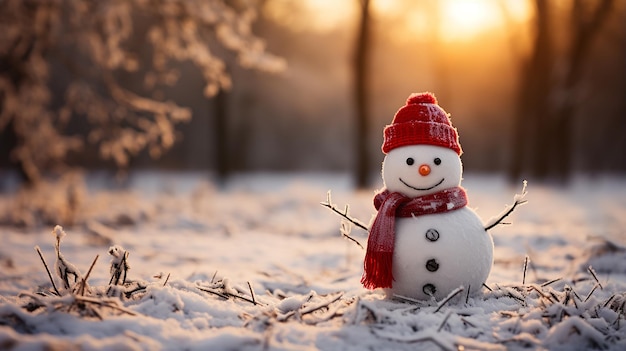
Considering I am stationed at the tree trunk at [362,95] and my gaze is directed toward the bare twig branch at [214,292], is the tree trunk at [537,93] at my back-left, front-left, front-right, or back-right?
back-left

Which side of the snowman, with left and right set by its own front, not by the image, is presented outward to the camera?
front

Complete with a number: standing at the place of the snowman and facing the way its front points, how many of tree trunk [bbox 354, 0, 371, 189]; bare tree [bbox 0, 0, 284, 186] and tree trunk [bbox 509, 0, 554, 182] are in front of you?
0

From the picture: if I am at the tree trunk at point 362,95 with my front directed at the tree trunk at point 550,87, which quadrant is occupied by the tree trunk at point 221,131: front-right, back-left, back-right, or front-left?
back-left

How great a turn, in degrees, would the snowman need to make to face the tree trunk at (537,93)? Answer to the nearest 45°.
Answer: approximately 180°

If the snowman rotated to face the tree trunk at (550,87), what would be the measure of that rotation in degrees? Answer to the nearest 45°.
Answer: approximately 180°

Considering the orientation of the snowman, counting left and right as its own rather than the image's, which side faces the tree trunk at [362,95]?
back

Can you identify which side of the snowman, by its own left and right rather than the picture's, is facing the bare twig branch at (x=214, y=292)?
right

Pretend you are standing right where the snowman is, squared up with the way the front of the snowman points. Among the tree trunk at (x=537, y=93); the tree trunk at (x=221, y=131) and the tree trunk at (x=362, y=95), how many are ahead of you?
0

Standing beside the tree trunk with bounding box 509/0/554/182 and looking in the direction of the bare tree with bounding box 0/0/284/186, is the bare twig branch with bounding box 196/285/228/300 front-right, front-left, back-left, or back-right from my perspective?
front-left

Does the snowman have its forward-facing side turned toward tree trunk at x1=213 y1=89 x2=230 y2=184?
no

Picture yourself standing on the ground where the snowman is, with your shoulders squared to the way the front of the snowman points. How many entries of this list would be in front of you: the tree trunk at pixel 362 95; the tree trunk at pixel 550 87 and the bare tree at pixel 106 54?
0
